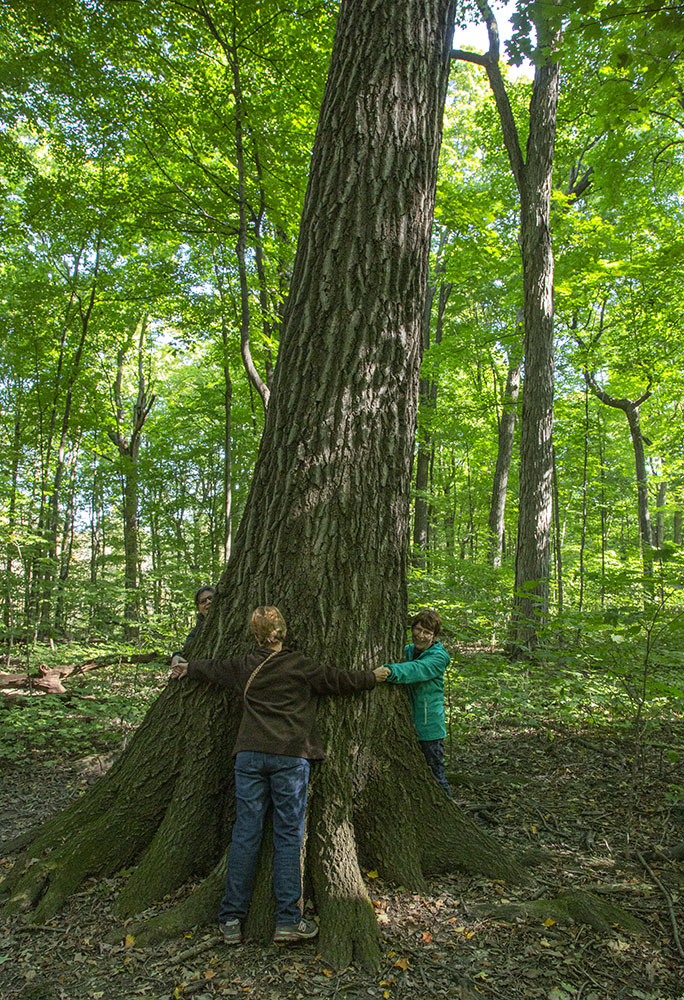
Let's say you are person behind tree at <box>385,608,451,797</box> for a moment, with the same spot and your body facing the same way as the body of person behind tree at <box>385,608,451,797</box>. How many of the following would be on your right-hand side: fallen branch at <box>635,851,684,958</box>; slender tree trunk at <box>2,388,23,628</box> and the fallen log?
2

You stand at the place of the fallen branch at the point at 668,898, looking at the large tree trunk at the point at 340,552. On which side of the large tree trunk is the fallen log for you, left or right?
right

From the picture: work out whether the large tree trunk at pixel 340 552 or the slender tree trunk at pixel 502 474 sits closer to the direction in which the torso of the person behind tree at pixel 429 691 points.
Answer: the large tree trunk

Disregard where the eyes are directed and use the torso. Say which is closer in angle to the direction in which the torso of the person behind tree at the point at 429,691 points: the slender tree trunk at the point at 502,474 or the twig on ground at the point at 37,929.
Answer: the twig on ground

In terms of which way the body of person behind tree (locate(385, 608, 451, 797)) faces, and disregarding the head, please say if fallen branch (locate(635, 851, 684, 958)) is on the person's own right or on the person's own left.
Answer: on the person's own left

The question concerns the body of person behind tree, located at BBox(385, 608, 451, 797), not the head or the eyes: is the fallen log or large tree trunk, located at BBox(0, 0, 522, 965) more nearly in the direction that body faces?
the large tree trunk

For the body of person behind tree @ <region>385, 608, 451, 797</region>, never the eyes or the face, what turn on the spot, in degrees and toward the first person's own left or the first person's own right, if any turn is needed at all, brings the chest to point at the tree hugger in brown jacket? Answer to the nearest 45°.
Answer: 0° — they already face them

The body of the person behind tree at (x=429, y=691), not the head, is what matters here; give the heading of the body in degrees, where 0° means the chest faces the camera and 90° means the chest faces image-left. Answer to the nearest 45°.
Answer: approximately 45°

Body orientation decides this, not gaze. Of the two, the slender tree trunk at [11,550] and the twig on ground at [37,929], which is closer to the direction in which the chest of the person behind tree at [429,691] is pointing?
the twig on ground

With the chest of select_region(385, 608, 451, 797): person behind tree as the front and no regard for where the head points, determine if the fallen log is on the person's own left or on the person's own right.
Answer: on the person's own right

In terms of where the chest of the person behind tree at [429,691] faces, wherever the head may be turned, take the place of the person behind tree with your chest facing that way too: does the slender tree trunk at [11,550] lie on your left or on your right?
on your right
